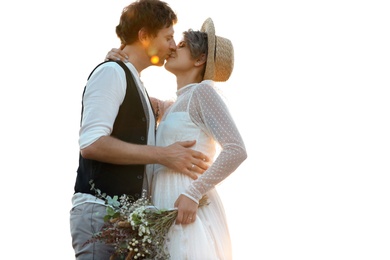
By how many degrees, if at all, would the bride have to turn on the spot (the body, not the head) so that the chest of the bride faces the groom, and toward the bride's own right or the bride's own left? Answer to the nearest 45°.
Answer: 0° — they already face them

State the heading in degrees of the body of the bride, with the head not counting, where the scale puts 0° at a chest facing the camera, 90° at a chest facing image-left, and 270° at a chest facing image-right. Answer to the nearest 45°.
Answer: approximately 90°

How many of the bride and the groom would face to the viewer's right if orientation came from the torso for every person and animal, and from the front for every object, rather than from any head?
1

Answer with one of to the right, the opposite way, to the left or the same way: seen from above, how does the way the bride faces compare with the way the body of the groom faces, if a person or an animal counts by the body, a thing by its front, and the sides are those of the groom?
the opposite way

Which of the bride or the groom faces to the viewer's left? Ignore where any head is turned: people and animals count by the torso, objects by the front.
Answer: the bride

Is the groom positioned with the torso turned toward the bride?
yes

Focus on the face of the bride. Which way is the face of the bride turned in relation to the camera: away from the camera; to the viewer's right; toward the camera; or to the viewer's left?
to the viewer's left

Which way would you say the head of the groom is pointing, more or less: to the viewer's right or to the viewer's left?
to the viewer's right

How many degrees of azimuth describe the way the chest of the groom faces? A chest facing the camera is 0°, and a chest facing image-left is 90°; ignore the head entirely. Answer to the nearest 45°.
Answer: approximately 270°
